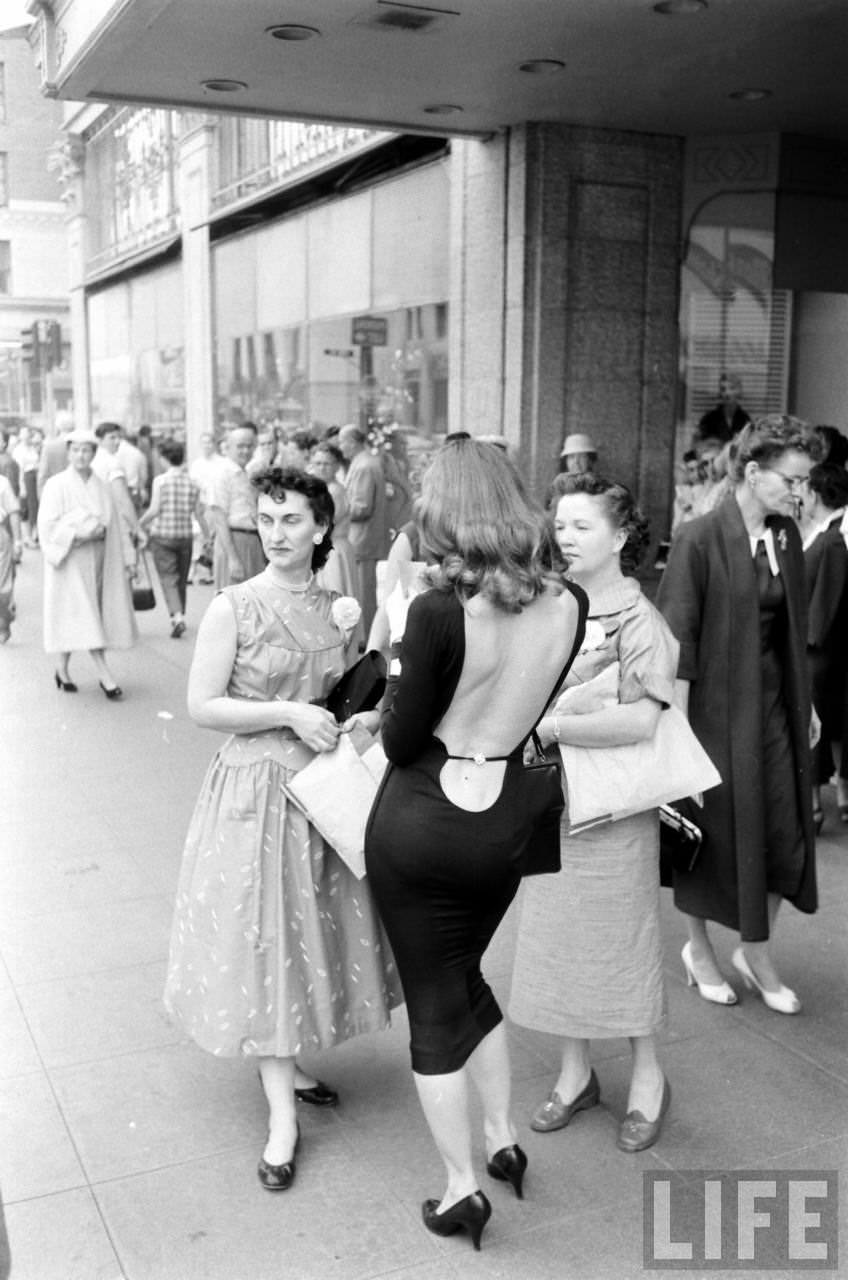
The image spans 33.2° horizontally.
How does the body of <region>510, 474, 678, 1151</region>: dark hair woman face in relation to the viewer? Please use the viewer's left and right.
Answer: facing the viewer and to the left of the viewer

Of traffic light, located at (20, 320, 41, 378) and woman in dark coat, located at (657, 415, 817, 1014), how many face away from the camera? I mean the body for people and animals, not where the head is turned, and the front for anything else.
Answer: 0

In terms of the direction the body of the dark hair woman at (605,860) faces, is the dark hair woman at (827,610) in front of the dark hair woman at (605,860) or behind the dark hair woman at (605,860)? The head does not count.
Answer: behind

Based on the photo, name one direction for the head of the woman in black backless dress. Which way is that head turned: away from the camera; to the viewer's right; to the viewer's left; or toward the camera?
away from the camera

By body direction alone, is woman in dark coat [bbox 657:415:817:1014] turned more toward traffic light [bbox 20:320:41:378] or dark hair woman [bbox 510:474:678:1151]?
the dark hair woman

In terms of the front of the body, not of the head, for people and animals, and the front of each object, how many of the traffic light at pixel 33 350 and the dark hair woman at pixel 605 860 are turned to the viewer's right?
0

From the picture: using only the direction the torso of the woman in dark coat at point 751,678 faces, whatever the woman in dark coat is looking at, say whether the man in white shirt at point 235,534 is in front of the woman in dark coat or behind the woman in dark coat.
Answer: behind
